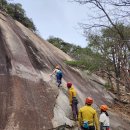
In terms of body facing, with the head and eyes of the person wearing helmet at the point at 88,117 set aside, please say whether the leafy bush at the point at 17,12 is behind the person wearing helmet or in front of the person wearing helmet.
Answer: in front

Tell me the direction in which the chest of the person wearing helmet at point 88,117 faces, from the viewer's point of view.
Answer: away from the camera
